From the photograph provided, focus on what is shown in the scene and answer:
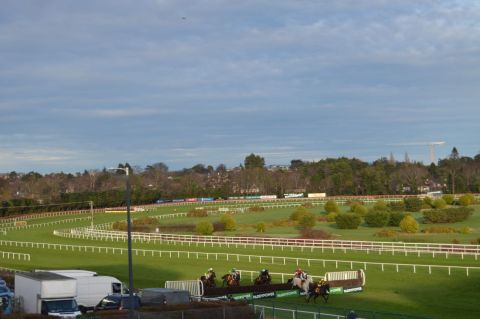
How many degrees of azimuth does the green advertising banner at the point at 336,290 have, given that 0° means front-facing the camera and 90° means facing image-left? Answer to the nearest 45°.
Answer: approximately 0°

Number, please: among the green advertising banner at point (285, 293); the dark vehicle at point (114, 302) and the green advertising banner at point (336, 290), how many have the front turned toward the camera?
2

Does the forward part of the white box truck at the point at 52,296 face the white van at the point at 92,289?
no

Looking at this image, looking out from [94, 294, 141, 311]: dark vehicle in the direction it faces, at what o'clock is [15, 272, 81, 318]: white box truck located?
The white box truck is roughly at 11 o'clock from the dark vehicle.

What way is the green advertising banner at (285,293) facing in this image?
toward the camera

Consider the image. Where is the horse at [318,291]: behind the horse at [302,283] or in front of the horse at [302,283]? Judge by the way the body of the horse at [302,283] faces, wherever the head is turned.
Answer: in front

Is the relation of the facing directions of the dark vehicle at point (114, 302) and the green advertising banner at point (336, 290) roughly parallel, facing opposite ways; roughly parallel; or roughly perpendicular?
roughly perpendicular

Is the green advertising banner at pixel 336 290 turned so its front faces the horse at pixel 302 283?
no

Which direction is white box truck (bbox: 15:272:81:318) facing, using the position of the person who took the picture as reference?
facing the viewer and to the right of the viewer

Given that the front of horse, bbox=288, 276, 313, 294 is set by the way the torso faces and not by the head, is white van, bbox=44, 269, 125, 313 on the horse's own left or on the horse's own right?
on the horse's own right

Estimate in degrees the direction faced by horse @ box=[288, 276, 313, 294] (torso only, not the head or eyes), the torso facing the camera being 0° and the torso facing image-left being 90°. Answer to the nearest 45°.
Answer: approximately 315°

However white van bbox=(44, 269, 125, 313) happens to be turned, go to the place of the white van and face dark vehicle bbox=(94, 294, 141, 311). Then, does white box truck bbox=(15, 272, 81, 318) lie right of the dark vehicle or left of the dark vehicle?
right

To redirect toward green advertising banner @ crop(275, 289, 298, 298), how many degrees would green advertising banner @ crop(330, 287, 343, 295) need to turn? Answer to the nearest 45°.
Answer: approximately 45° to its right

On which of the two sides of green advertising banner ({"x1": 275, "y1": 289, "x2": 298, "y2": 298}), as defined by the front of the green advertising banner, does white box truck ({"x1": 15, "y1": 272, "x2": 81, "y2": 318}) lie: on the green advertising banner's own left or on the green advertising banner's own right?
on the green advertising banner's own right

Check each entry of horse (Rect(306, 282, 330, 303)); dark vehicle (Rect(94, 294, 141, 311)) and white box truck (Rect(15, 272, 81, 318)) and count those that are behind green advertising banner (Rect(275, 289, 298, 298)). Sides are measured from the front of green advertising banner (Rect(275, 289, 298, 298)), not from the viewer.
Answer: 0
